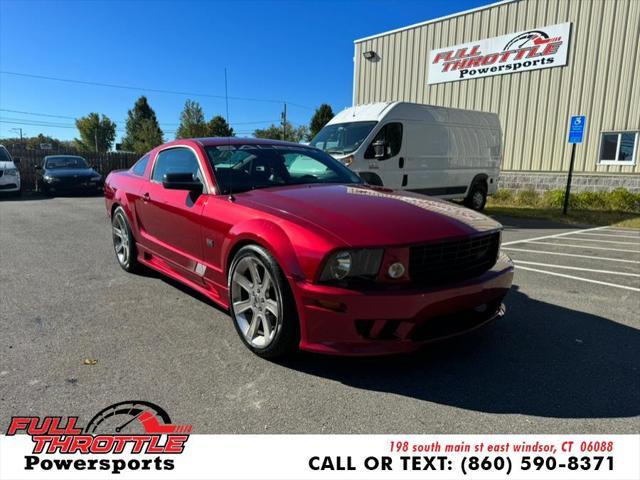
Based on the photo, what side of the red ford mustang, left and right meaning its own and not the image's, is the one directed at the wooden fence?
back

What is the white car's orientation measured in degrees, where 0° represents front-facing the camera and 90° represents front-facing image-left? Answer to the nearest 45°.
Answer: approximately 0°

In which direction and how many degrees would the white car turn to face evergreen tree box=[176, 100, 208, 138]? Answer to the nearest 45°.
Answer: approximately 135° to its left

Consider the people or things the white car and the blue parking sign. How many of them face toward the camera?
2

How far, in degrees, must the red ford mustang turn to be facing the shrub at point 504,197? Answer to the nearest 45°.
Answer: approximately 90° to its left

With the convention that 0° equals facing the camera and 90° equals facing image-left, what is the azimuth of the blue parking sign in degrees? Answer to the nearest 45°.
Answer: approximately 0°

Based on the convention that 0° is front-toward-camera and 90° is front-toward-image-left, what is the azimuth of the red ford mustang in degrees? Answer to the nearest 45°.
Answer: approximately 315°

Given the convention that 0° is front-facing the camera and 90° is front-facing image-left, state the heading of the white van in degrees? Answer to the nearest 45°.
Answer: approximately 45°

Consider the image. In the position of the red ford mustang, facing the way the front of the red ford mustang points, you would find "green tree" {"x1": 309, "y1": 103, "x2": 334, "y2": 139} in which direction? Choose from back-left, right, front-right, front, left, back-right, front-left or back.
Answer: back-left

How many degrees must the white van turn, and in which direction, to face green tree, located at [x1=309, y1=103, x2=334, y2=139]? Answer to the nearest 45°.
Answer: approximately 135° to its right

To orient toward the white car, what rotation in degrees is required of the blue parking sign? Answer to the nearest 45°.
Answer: approximately 90° to its right
